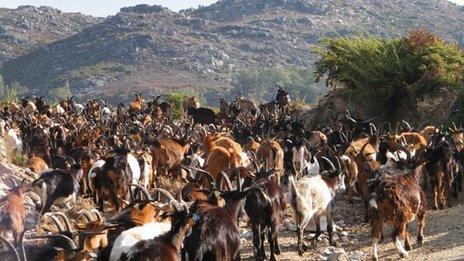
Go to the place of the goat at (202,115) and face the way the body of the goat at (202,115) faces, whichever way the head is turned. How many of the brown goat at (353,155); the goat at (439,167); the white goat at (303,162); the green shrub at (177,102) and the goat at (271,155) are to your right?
1

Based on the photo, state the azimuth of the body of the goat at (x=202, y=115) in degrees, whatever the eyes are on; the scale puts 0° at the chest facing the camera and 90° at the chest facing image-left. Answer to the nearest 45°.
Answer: approximately 90°

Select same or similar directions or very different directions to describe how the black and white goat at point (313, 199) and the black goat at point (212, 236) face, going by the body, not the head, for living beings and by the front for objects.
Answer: same or similar directions

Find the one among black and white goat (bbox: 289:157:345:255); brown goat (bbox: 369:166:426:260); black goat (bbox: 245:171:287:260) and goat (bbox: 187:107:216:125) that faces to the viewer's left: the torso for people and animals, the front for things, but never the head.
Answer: the goat

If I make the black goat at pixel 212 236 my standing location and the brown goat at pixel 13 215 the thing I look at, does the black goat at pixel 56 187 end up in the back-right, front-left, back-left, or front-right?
front-right

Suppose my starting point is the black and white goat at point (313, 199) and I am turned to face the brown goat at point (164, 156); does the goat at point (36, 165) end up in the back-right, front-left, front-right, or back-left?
front-left

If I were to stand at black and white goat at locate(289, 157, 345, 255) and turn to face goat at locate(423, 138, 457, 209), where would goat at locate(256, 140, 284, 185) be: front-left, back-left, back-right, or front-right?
front-left

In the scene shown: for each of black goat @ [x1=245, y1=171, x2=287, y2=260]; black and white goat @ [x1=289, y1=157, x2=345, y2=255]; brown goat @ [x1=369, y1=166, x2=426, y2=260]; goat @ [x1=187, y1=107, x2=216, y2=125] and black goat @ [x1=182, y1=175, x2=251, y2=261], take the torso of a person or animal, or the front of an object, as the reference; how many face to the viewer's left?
1

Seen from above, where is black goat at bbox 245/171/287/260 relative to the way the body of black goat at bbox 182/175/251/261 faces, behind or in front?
in front
